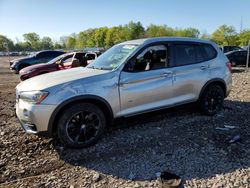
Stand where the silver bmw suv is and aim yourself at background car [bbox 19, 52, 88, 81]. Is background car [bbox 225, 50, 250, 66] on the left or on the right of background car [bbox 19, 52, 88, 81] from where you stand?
right

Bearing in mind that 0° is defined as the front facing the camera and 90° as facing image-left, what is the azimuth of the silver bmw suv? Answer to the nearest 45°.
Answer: approximately 45°

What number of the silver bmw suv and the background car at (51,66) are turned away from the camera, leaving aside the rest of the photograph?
0

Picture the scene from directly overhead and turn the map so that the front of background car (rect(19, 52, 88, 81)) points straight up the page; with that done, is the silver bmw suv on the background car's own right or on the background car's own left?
on the background car's own left

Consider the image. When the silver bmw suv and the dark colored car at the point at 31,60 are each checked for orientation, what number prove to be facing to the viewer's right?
0

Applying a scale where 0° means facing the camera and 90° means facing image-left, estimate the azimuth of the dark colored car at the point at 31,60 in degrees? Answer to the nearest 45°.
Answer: approximately 45°

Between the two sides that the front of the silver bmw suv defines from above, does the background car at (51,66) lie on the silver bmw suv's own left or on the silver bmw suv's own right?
on the silver bmw suv's own right

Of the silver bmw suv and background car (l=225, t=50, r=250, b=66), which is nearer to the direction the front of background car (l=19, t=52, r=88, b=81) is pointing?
the silver bmw suv

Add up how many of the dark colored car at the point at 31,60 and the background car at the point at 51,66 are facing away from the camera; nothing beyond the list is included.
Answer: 0
